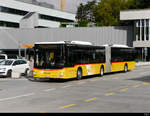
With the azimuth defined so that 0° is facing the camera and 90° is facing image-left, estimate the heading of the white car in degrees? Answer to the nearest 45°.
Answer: approximately 45°

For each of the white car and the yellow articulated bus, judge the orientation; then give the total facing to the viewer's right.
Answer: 0

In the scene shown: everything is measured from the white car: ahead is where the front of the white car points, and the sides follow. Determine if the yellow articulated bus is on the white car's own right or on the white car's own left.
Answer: on the white car's own left

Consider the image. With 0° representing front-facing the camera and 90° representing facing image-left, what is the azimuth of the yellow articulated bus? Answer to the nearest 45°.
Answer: approximately 45°

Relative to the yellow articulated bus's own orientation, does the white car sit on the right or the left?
on its right
